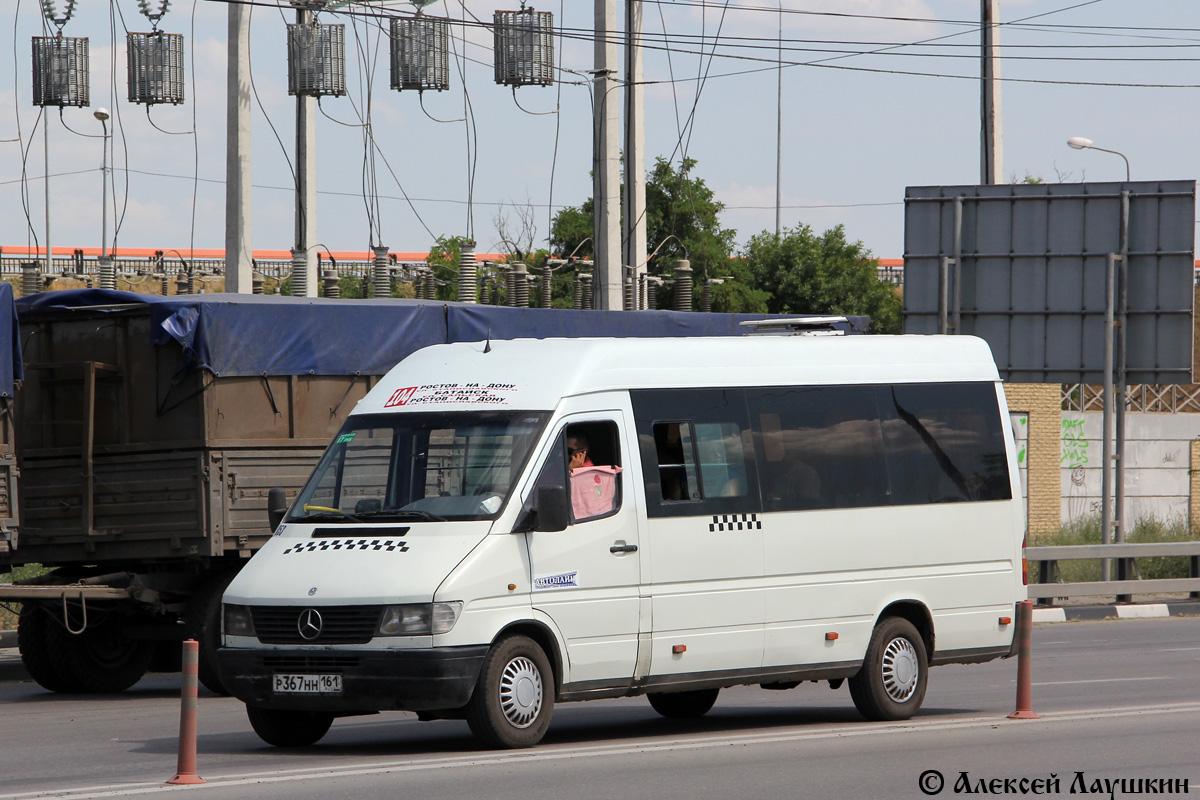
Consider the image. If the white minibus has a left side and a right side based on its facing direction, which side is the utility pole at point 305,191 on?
on its right

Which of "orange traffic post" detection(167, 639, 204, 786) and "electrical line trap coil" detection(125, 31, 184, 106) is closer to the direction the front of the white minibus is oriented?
the orange traffic post

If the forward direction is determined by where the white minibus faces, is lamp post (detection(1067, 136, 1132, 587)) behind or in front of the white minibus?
behind

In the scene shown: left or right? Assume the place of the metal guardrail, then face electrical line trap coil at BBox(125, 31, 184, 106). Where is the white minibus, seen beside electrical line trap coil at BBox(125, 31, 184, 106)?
left

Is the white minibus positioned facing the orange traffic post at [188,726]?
yes

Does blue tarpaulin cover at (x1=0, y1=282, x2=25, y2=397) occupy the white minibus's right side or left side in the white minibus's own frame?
on its right

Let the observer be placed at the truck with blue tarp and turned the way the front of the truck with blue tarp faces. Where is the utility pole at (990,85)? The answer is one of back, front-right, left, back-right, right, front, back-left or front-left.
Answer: back

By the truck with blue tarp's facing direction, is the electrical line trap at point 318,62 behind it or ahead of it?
behind

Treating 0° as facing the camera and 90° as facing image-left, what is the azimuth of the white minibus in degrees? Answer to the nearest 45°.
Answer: approximately 45°

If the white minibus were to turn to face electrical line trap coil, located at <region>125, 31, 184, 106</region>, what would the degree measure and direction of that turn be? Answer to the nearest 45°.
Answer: approximately 90° to its right

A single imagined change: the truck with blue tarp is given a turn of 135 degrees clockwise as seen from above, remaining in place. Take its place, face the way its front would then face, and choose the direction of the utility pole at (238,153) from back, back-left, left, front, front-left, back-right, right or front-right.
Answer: front

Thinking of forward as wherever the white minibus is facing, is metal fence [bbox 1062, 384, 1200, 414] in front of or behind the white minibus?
behind

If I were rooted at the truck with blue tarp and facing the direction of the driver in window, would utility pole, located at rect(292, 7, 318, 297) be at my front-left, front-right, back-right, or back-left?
back-left
